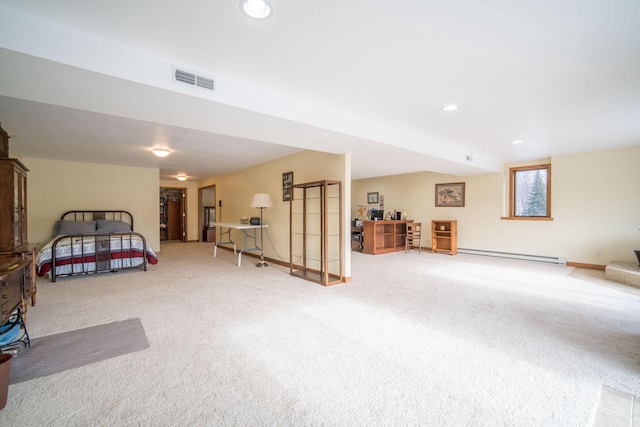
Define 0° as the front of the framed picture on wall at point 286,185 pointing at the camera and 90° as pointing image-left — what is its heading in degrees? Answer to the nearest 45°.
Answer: approximately 45°

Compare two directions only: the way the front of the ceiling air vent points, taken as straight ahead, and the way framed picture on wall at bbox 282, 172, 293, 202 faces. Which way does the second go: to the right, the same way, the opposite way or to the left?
to the right

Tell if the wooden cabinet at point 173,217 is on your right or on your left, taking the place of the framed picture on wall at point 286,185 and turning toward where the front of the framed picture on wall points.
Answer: on your right

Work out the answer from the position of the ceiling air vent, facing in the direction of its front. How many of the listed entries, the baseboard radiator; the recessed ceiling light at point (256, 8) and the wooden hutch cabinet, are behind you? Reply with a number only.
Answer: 1

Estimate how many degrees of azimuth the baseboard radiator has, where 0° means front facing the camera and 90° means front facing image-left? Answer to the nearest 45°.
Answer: approximately 45°

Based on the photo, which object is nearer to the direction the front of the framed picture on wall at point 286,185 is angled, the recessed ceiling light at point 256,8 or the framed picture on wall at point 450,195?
the recessed ceiling light
